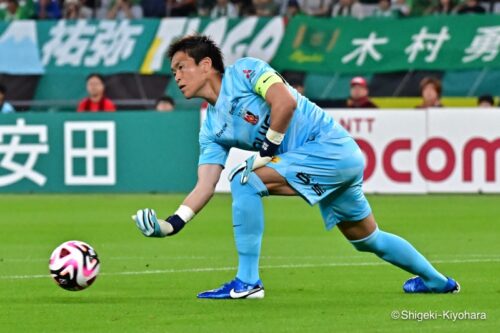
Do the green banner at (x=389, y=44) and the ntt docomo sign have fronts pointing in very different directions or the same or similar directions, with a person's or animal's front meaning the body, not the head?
same or similar directions

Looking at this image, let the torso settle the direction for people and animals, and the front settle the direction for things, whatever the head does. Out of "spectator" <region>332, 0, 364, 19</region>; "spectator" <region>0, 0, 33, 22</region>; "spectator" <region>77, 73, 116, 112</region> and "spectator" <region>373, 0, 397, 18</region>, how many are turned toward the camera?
4

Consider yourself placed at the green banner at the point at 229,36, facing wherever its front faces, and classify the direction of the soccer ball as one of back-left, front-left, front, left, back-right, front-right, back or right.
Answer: front

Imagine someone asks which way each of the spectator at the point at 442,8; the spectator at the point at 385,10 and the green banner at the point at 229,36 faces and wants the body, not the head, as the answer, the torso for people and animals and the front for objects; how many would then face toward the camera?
3

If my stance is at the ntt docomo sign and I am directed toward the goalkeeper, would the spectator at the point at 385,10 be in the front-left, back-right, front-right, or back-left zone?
back-right

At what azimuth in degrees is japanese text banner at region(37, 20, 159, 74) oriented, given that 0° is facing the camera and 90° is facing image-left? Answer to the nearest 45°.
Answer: approximately 0°

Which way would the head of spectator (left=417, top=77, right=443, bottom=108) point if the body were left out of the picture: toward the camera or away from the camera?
toward the camera

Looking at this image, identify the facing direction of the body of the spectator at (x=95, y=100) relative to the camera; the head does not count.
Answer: toward the camera

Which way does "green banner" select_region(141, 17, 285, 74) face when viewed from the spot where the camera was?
facing the viewer

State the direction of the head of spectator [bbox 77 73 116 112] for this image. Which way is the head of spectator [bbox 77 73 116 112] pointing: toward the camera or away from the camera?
toward the camera

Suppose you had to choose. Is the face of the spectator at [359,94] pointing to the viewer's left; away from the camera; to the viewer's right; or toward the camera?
toward the camera

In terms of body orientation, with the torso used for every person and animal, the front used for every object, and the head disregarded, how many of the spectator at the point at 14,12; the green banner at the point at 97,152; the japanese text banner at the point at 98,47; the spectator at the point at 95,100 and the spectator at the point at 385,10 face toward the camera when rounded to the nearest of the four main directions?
5

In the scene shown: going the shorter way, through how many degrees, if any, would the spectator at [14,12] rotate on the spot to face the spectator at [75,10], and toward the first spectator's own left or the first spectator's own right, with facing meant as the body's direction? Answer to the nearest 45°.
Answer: approximately 90° to the first spectator's own left
